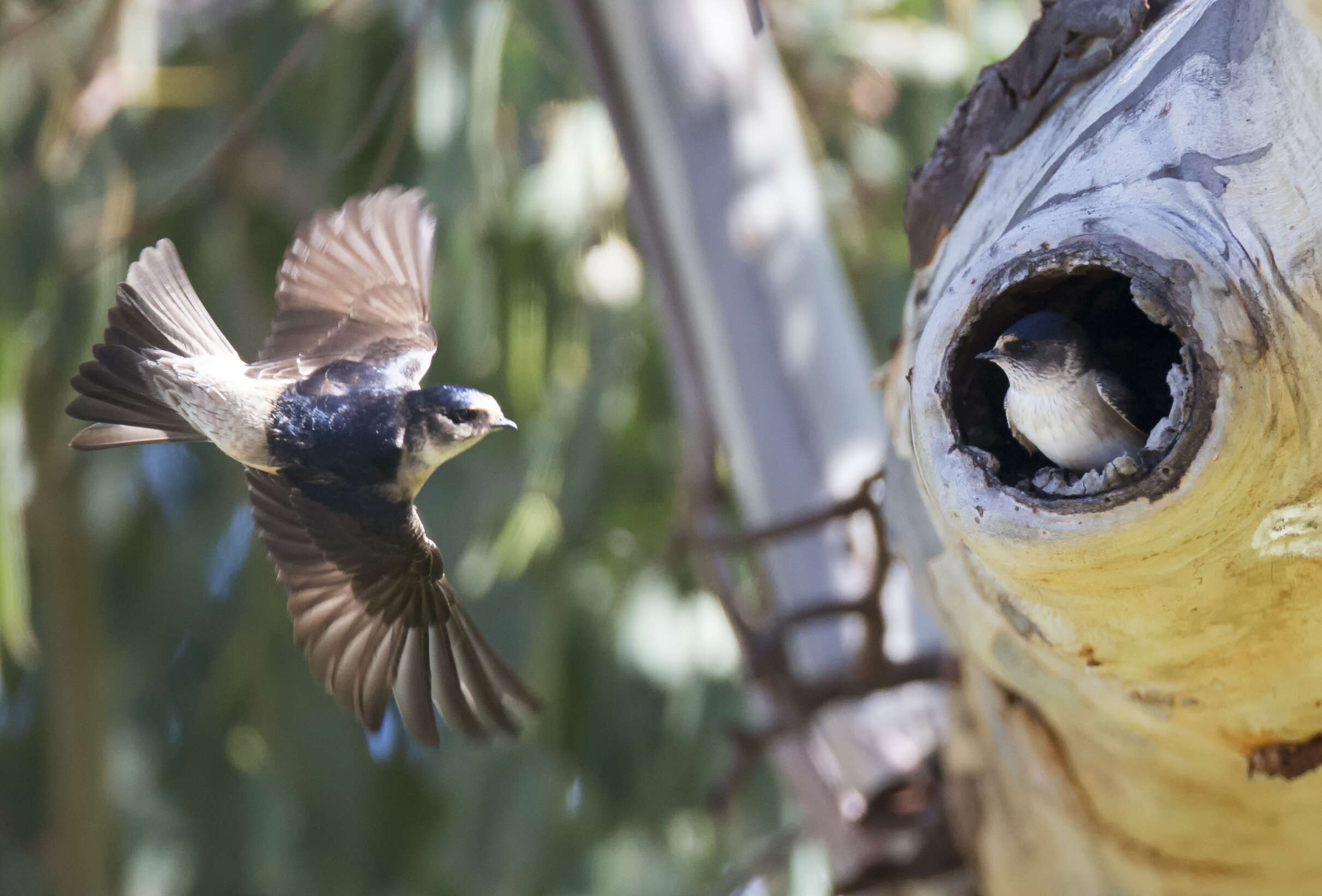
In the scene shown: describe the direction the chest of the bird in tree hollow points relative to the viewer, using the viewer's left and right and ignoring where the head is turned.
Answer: facing the viewer and to the left of the viewer

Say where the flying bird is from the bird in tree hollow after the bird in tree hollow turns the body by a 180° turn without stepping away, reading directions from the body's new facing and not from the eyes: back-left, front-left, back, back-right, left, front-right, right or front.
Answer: back-left
